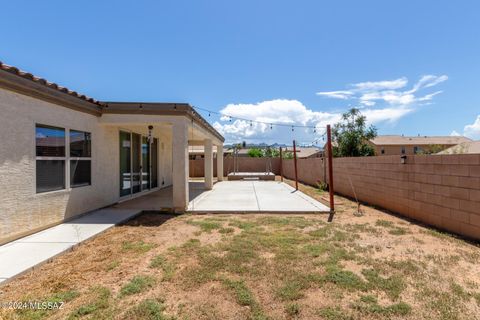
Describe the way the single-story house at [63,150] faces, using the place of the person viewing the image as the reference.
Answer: facing away from the viewer and to the left of the viewer

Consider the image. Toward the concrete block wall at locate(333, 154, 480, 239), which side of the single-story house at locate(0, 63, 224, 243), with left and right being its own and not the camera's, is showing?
back
